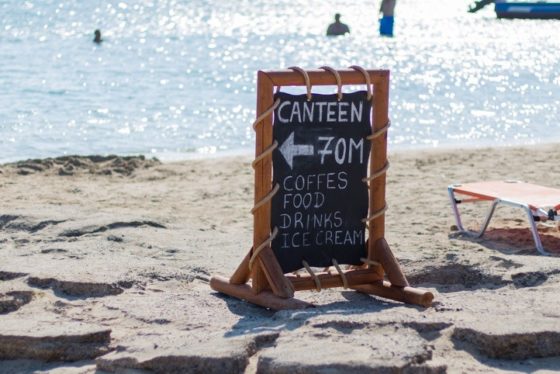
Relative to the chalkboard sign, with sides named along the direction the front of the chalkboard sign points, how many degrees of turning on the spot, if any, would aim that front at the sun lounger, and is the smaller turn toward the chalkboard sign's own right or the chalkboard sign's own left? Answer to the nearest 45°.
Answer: approximately 135° to the chalkboard sign's own left

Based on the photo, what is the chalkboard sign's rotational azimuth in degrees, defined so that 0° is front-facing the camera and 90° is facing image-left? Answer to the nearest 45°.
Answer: approximately 0°

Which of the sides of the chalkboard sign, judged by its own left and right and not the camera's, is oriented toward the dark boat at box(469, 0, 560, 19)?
back

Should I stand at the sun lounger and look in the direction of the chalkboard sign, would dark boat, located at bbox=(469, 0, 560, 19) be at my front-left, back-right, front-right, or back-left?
back-right
